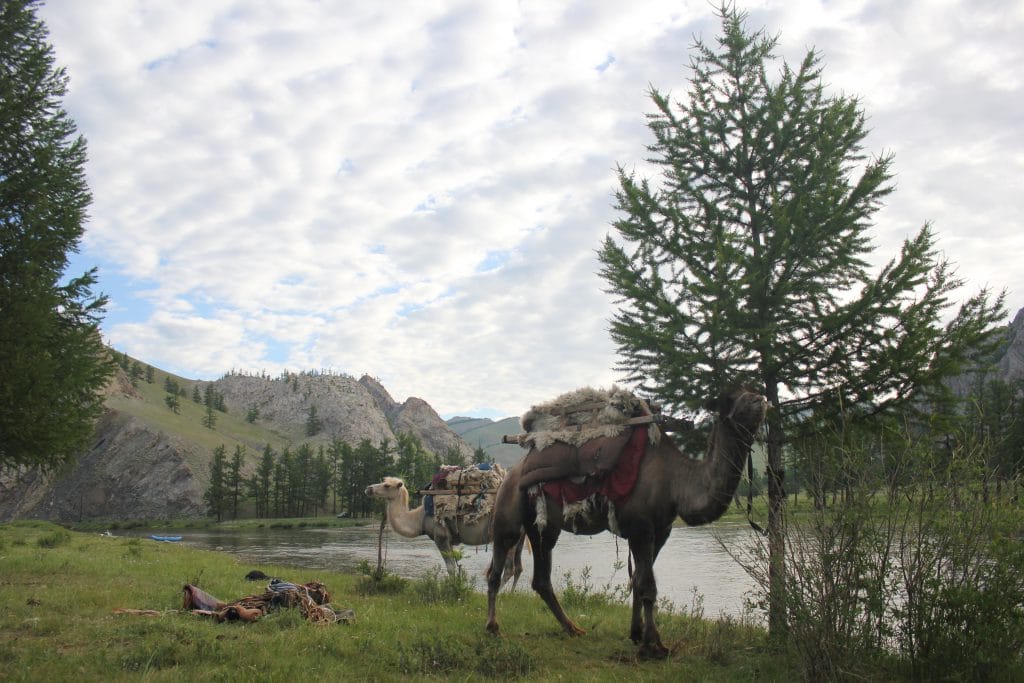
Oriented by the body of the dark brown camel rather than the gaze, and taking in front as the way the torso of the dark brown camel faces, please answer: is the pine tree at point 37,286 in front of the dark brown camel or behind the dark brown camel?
behind

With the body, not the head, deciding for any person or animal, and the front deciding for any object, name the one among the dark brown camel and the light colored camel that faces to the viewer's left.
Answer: the light colored camel

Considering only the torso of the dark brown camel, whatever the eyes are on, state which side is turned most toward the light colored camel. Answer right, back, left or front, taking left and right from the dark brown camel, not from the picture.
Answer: left

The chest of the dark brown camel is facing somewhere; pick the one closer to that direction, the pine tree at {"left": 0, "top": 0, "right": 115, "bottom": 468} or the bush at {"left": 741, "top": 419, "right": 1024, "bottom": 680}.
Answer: the bush

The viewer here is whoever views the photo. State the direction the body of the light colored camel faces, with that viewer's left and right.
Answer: facing to the left of the viewer

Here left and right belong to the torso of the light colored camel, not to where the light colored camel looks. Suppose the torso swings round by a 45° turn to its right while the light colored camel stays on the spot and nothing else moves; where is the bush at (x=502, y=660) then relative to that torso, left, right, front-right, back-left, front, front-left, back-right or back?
back-left

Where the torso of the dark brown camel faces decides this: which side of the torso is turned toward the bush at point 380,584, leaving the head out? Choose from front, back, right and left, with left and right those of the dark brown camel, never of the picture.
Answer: back

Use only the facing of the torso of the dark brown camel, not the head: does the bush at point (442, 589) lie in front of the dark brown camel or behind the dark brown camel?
behind
